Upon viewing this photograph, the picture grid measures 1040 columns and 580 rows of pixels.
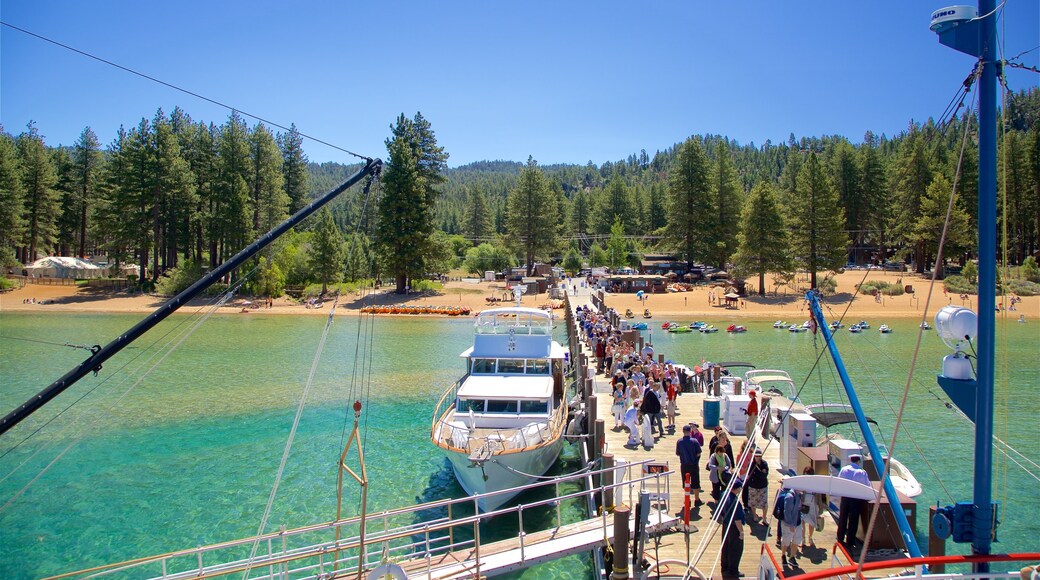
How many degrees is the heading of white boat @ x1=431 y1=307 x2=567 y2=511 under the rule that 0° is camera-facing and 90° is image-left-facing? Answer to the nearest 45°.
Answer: approximately 0°

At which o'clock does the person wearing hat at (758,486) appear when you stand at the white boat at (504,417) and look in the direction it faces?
The person wearing hat is roughly at 11 o'clock from the white boat.

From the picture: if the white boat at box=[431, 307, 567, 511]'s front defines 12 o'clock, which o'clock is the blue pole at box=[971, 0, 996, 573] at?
The blue pole is roughly at 11 o'clock from the white boat.

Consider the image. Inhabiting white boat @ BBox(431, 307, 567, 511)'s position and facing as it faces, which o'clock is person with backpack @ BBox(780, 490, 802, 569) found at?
The person with backpack is roughly at 11 o'clock from the white boat.

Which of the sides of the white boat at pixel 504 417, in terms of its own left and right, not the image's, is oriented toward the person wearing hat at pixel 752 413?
left
